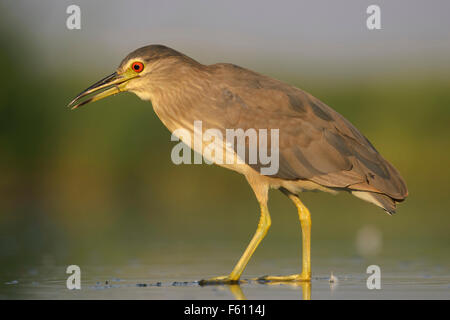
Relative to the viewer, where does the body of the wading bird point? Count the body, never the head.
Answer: to the viewer's left
